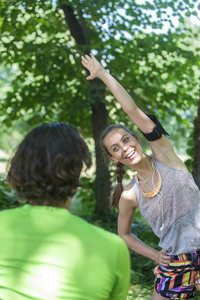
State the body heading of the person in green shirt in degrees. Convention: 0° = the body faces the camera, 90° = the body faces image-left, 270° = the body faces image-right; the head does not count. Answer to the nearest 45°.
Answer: approximately 180°

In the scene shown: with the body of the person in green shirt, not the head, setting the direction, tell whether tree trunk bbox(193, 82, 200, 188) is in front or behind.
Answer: in front

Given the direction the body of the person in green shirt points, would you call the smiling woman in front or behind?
in front

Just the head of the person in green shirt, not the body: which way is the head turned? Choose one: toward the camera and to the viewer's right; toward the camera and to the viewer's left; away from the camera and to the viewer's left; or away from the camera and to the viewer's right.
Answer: away from the camera and to the viewer's right

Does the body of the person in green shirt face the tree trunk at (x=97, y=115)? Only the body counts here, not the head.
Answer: yes

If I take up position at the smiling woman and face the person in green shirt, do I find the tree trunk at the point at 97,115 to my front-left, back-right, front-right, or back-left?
back-right
